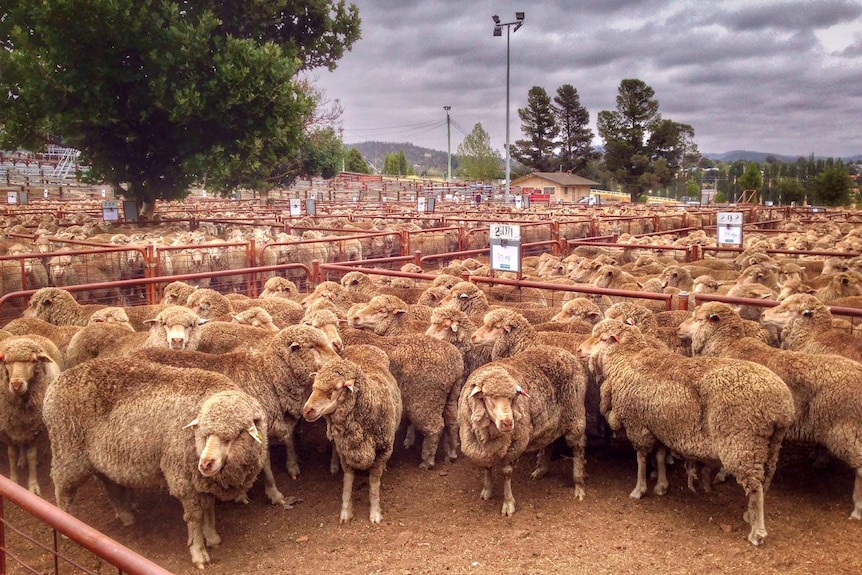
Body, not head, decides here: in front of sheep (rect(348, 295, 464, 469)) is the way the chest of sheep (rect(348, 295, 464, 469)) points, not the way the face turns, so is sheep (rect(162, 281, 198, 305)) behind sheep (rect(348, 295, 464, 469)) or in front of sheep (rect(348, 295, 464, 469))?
in front

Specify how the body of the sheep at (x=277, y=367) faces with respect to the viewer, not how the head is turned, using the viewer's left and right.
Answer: facing to the right of the viewer

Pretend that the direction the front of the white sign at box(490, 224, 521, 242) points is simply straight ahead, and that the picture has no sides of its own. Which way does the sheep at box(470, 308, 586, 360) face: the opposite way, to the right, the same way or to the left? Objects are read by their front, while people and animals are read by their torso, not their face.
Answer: to the right

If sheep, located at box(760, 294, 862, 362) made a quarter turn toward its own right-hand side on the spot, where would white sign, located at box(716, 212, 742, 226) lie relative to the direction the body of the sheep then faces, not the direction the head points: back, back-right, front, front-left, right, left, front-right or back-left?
front

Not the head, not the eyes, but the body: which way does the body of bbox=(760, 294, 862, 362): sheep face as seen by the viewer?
to the viewer's left

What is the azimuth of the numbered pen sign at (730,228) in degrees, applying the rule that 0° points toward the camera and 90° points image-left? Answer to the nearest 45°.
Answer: approximately 0°

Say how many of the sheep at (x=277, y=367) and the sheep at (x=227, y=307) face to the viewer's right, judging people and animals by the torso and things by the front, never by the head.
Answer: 1

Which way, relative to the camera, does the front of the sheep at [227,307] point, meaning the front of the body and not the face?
to the viewer's left

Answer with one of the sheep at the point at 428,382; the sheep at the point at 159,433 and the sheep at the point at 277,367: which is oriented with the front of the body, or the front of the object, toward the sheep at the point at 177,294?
the sheep at the point at 428,382

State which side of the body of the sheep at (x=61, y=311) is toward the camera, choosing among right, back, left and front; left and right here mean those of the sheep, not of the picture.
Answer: left

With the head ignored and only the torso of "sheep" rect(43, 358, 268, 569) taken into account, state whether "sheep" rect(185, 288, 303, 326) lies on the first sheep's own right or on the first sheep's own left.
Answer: on the first sheep's own left

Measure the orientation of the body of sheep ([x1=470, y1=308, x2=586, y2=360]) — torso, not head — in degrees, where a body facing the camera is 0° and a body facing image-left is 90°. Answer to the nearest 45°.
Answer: approximately 90°

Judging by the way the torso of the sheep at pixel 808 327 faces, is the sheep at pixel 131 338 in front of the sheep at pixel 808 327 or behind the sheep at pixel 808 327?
in front

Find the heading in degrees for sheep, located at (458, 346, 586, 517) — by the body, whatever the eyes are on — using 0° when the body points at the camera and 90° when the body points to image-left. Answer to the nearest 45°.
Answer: approximately 45°
